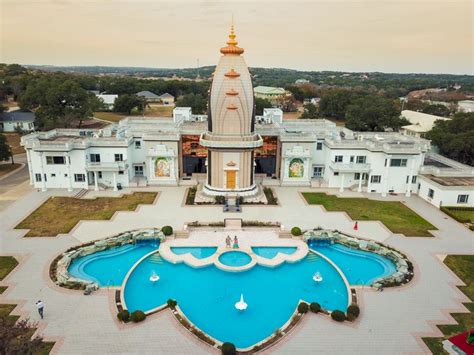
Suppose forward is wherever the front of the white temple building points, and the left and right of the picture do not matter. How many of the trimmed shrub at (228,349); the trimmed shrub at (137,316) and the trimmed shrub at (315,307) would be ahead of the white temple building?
3

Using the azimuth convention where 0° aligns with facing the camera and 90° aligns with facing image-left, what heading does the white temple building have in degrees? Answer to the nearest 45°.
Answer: approximately 0°

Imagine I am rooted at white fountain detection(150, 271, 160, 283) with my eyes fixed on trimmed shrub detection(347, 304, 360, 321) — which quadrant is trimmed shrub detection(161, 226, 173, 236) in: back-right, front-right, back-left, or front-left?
back-left

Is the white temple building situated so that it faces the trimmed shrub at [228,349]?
yes

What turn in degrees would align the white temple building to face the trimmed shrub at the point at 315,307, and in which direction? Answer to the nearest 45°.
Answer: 0° — it already faces it

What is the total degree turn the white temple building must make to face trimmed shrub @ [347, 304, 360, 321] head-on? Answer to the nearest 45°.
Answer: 0° — it already faces it

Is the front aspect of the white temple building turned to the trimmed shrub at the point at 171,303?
yes

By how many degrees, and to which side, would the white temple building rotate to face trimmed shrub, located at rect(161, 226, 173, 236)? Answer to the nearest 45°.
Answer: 0° — it already faces it
